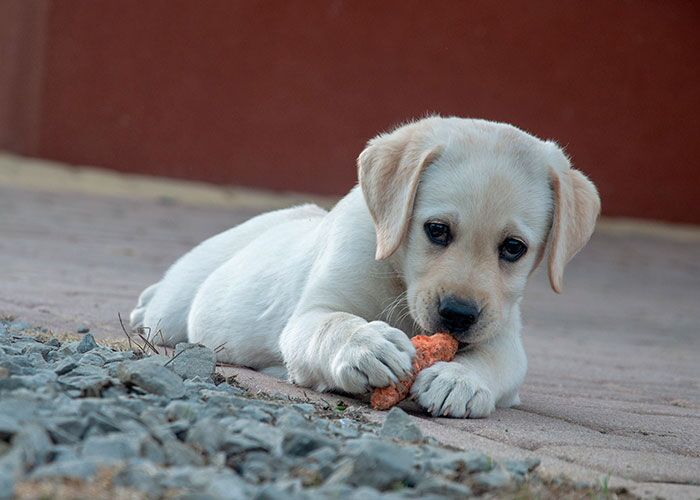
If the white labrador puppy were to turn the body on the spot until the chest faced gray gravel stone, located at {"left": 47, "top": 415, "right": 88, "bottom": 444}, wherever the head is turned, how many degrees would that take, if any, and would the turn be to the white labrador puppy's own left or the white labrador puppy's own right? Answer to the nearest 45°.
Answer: approximately 90° to the white labrador puppy's own right

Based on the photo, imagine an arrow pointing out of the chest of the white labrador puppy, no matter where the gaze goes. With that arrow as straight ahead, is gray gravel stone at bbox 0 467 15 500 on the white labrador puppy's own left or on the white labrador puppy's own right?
on the white labrador puppy's own right

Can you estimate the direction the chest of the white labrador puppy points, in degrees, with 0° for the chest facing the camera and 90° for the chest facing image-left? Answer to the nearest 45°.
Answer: approximately 315°

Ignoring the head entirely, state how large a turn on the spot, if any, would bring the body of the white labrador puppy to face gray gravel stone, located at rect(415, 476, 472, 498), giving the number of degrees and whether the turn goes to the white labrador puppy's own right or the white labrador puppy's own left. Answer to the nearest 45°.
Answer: approximately 45° to the white labrador puppy's own right

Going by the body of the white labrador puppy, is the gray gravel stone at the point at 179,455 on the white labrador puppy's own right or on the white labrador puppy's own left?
on the white labrador puppy's own right

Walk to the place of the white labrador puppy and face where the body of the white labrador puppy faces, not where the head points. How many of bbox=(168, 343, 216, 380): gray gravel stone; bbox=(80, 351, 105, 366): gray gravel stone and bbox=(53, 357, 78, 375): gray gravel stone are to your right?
3

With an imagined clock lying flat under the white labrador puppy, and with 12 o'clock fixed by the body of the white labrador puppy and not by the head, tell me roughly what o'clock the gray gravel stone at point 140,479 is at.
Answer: The gray gravel stone is roughly at 2 o'clock from the white labrador puppy.

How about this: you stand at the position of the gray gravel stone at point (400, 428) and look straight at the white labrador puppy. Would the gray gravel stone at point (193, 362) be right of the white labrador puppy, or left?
left

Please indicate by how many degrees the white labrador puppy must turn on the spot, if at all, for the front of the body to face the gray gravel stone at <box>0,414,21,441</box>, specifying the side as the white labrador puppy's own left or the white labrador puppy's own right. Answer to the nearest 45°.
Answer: approximately 90° to the white labrador puppy's own right
